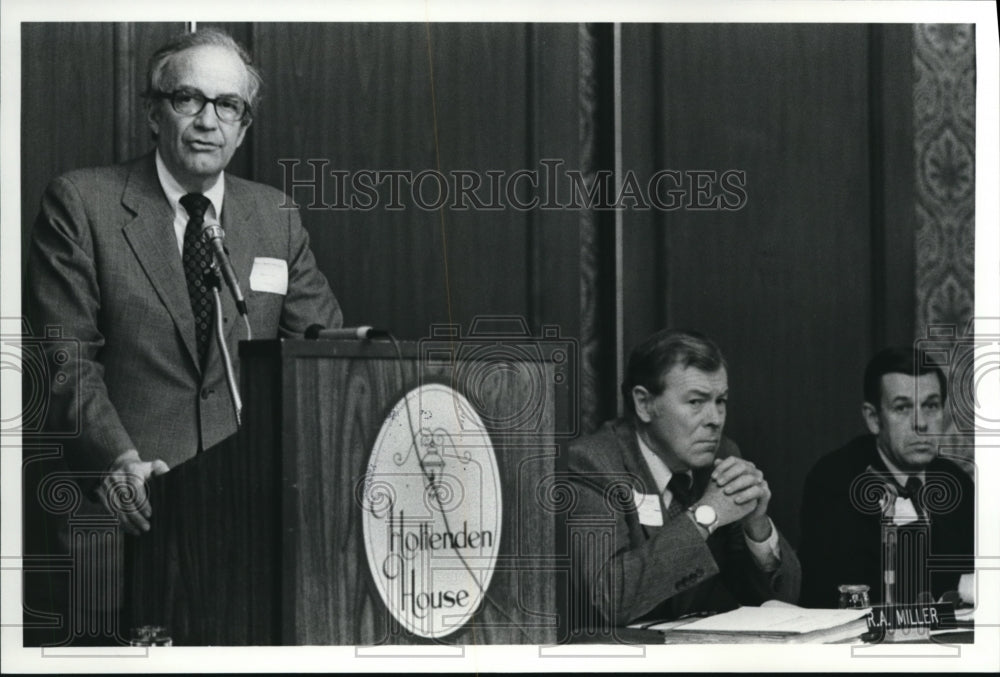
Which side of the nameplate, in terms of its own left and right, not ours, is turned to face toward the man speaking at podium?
right

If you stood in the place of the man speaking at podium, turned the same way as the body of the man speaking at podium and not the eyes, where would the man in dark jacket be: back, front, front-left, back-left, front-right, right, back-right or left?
front-left

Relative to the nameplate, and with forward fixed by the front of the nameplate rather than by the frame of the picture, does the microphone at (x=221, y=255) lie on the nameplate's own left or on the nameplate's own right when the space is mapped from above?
on the nameplate's own right

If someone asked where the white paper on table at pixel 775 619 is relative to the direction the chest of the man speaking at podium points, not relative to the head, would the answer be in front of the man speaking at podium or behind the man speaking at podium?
in front

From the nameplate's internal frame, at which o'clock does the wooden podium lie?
The wooden podium is roughly at 2 o'clock from the nameplate.

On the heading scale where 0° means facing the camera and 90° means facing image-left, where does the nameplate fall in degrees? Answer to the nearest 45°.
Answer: approximately 0°

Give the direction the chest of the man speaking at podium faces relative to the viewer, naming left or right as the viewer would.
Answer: facing the viewer and to the right of the viewer

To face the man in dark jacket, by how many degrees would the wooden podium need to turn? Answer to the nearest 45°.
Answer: approximately 45° to its left

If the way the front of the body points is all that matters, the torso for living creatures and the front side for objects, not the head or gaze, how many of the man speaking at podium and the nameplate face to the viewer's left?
0

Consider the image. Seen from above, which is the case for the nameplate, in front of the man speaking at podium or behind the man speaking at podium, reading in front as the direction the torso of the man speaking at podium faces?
in front
